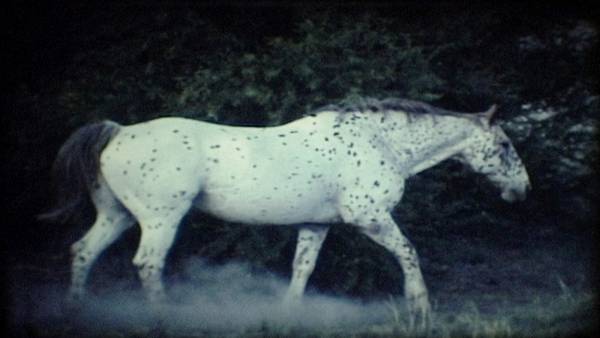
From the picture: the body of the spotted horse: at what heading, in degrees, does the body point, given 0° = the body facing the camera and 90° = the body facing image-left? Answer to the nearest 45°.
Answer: approximately 270°
